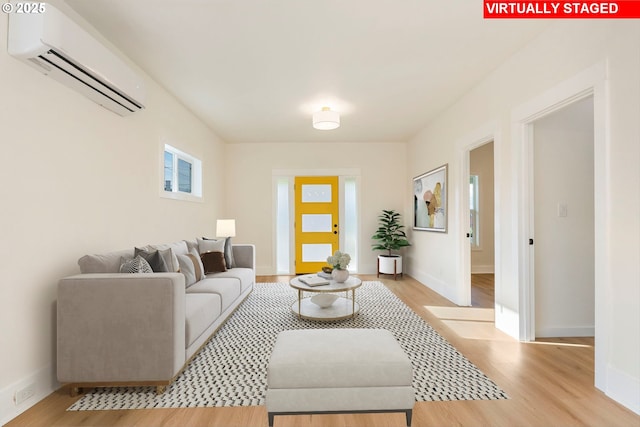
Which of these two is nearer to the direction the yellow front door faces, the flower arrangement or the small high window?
the flower arrangement

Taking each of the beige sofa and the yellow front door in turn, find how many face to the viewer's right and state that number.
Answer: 1

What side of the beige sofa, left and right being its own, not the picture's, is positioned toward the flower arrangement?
front

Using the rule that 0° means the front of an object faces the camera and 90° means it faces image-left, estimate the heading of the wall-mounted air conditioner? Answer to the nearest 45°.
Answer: approximately 315°

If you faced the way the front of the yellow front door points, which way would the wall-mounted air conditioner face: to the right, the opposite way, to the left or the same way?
to the left

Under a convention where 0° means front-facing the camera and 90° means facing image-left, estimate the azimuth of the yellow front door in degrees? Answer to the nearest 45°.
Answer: approximately 0°

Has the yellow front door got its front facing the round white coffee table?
yes

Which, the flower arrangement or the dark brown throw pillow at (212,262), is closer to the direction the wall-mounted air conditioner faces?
the flower arrangement

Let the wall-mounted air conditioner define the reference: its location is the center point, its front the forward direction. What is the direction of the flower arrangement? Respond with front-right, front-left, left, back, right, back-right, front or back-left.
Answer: front-left

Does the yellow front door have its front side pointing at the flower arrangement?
yes

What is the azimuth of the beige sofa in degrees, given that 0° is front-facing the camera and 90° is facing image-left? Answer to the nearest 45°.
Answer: approximately 270°

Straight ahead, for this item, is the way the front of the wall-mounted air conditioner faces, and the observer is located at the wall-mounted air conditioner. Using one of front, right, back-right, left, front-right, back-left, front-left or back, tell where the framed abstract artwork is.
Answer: front-left
